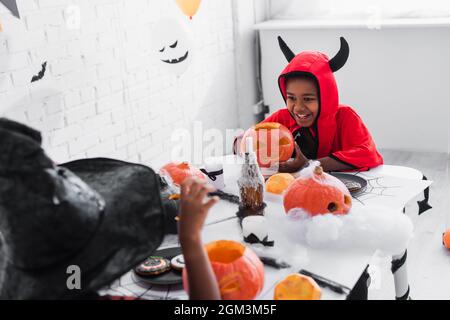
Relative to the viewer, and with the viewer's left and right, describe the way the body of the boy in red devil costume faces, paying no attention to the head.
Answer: facing the viewer and to the left of the viewer

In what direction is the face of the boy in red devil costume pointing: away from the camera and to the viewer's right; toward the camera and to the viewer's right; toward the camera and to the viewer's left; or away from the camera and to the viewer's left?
toward the camera and to the viewer's left

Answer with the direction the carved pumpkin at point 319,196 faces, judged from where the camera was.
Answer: facing the viewer and to the right of the viewer

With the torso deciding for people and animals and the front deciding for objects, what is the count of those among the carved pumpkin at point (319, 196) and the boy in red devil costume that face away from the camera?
0

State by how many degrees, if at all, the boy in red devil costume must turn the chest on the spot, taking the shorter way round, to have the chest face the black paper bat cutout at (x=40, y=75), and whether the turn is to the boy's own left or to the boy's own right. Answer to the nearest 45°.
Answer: approximately 45° to the boy's own right
